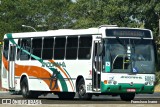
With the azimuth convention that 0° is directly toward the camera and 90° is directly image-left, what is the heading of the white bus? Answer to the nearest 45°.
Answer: approximately 315°
